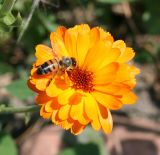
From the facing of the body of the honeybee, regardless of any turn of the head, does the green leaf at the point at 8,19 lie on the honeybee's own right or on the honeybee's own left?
on the honeybee's own left

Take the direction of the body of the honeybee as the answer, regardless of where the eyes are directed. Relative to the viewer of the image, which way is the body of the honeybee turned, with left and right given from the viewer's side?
facing to the right of the viewer

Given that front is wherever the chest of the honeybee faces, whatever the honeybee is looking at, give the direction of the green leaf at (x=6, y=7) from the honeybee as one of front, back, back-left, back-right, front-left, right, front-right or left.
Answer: back-left
